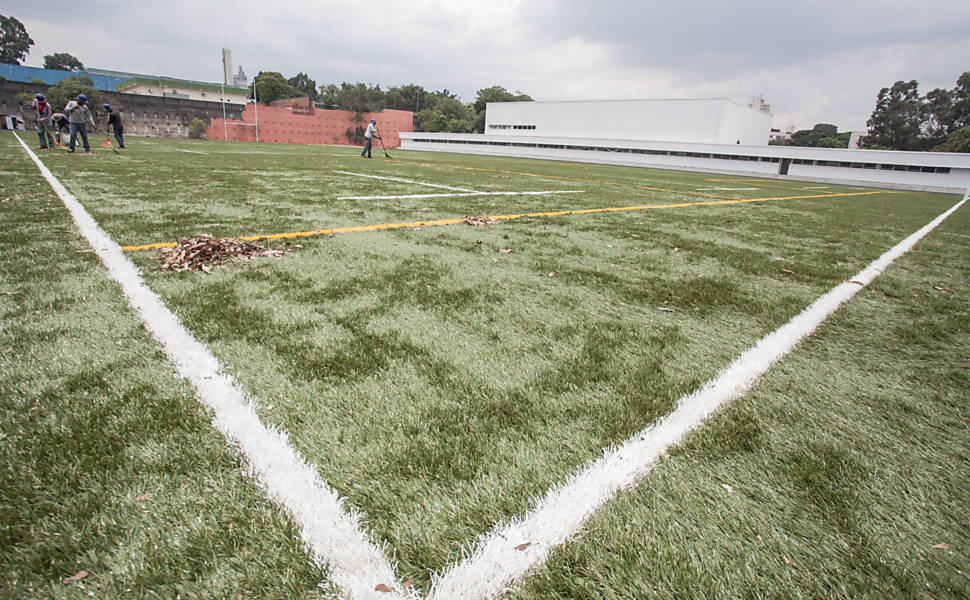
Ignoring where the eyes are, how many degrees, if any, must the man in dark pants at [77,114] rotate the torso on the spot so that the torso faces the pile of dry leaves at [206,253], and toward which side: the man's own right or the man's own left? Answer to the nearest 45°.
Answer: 0° — they already face it

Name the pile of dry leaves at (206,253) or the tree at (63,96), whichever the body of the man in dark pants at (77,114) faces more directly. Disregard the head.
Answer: the pile of dry leaves

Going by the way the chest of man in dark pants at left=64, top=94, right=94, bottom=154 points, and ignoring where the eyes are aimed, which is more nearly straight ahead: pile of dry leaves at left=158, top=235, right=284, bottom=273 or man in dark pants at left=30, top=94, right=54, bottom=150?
the pile of dry leaves

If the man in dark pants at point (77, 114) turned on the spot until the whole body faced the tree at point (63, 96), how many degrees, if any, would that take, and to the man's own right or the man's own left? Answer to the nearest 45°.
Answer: approximately 180°

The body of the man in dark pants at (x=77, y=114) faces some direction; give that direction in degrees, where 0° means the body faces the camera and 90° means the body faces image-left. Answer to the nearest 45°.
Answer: approximately 0°
